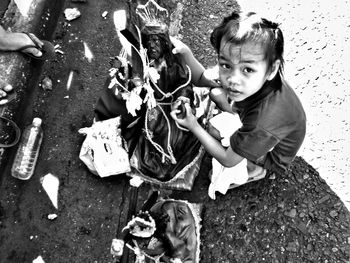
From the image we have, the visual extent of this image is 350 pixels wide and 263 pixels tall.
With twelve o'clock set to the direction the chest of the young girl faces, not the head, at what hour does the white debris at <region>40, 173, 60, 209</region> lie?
The white debris is roughly at 12 o'clock from the young girl.

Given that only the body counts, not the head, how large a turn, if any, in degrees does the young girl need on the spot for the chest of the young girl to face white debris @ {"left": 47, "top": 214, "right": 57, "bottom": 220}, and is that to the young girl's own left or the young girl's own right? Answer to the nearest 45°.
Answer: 0° — they already face it

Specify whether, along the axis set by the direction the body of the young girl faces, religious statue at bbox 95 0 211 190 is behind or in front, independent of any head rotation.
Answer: in front

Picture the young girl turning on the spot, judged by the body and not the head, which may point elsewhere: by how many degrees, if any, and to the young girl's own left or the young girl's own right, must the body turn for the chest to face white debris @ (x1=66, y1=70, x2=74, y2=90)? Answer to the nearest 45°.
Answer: approximately 45° to the young girl's own right

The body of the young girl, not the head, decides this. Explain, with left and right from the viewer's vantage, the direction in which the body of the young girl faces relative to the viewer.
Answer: facing to the left of the viewer

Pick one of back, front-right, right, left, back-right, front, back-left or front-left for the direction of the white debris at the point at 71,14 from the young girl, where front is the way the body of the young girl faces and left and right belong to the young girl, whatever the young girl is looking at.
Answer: front-right

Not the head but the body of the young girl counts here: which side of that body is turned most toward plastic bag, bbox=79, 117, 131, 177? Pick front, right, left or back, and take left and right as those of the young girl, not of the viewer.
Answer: front

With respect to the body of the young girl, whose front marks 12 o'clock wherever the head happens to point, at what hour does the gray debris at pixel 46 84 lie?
The gray debris is roughly at 1 o'clock from the young girl.

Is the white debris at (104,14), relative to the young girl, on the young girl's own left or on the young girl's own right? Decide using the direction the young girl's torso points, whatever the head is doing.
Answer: on the young girl's own right

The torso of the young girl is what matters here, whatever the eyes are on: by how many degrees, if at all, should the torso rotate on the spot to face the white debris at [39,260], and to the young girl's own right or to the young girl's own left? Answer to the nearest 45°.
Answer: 0° — they already face it

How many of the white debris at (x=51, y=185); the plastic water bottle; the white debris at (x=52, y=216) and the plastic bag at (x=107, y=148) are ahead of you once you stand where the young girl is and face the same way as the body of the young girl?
4
